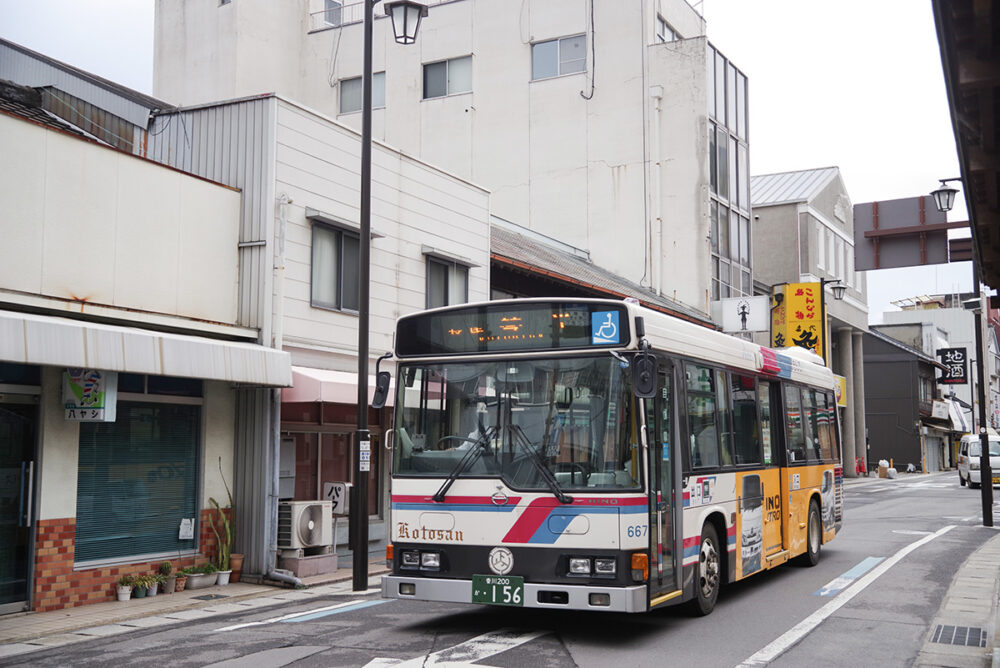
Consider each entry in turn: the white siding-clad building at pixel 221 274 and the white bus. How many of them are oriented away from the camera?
0

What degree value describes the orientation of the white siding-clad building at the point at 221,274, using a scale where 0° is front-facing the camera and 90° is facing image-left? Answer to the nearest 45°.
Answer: approximately 315°

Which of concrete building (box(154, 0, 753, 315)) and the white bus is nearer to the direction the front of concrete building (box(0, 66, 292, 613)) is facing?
the white bus

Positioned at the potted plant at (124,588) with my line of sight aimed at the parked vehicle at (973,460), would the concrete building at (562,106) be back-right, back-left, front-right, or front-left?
front-left

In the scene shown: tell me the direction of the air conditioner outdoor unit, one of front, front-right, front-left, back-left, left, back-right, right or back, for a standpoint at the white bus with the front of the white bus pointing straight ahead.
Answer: right

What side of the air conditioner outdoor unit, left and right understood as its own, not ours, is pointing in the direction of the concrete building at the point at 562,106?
left

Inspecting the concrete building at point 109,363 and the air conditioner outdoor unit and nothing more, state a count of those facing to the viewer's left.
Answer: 0

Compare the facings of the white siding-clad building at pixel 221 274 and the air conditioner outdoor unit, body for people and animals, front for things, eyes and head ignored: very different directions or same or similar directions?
same or similar directions

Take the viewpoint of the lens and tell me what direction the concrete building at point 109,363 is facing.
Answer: facing the viewer and to the right of the viewer

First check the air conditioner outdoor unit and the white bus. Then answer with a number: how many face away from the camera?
0

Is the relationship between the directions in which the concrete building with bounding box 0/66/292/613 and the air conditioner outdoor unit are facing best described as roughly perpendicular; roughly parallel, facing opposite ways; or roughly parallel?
roughly parallel

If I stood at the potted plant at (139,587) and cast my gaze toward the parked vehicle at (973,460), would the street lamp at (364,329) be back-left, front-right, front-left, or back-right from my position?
front-right

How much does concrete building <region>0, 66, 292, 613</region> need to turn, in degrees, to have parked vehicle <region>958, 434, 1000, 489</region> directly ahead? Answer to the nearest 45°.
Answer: approximately 90° to its left
